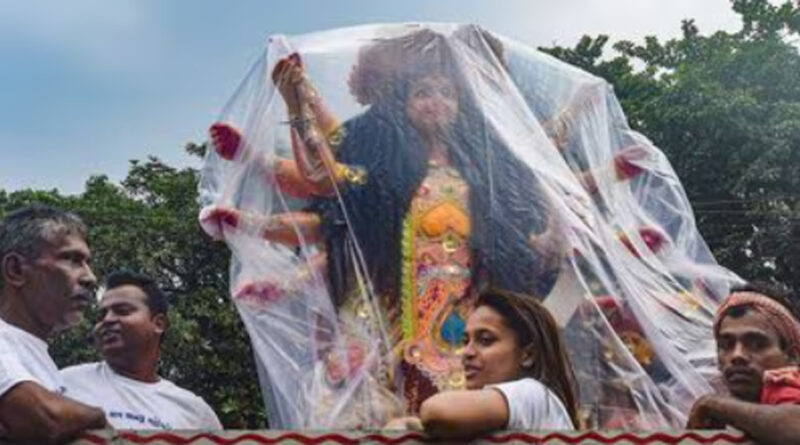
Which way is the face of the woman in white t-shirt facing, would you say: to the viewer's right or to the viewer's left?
to the viewer's left

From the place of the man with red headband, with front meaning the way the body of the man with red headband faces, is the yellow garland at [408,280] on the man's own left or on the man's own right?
on the man's own right

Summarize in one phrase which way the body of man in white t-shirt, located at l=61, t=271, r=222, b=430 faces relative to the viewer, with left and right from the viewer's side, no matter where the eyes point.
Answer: facing the viewer and to the left of the viewer

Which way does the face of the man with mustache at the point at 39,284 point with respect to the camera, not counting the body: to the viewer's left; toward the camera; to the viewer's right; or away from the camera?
to the viewer's right

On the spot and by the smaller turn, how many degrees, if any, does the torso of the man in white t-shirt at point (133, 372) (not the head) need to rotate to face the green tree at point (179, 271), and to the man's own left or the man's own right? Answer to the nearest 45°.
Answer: approximately 135° to the man's own right

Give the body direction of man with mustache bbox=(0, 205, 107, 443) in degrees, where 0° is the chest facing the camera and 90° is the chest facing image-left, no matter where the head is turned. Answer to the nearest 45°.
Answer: approximately 270°

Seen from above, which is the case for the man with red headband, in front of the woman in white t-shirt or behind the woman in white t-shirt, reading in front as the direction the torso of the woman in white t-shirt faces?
behind

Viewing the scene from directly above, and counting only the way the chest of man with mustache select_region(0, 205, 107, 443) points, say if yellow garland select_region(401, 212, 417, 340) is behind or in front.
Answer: in front

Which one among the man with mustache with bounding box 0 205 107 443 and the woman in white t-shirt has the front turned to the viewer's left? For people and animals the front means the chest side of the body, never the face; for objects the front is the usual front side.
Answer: the woman in white t-shirt

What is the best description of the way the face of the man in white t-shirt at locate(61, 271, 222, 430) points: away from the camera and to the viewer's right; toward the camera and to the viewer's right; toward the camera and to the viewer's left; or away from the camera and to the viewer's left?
toward the camera and to the viewer's left
